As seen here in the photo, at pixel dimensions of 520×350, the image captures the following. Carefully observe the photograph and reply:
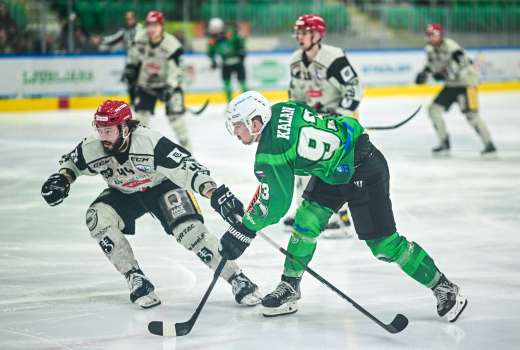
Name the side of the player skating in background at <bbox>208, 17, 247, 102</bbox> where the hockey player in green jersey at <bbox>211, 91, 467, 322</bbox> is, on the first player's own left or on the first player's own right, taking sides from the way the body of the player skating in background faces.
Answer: on the first player's own left

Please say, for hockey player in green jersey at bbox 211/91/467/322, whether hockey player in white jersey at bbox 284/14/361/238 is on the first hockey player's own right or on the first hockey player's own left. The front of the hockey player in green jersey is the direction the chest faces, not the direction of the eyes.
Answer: on the first hockey player's own right

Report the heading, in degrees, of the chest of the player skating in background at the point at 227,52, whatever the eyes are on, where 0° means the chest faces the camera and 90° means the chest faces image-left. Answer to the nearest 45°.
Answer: approximately 45°

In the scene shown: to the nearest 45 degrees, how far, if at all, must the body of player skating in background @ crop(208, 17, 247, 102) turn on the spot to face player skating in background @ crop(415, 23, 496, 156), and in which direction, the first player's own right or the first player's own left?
approximately 90° to the first player's own left

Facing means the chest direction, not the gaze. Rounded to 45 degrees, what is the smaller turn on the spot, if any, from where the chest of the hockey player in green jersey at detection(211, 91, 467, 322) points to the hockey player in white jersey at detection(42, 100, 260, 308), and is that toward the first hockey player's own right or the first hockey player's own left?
0° — they already face them

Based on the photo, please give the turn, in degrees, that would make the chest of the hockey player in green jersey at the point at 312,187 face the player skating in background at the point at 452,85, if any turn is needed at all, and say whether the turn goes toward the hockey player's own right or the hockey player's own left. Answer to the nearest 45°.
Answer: approximately 90° to the hockey player's own right
